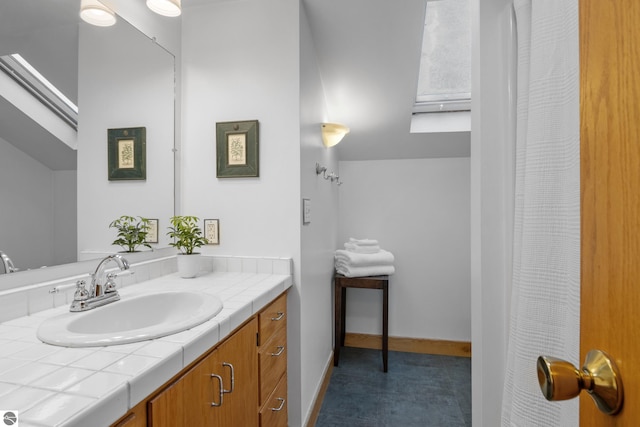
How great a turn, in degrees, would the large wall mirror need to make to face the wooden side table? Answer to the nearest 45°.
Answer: approximately 45° to its left

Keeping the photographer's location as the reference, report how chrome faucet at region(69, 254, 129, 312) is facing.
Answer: facing the viewer and to the right of the viewer

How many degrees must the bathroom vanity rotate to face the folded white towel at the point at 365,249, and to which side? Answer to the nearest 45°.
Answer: approximately 90° to its left

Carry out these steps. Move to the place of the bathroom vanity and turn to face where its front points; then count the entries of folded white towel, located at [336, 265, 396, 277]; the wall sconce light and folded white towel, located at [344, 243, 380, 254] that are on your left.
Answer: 3

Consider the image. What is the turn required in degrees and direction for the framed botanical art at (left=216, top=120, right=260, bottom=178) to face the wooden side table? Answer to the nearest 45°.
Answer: approximately 135° to its left

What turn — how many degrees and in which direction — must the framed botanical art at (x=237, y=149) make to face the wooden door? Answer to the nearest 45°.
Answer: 0° — it already faces it

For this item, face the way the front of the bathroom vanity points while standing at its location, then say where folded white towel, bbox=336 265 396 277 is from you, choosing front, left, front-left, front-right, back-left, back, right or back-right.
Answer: left

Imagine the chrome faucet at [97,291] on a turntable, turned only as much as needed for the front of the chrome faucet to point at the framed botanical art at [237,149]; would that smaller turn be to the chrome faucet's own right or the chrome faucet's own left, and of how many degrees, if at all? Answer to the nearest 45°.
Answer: approximately 90° to the chrome faucet's own left

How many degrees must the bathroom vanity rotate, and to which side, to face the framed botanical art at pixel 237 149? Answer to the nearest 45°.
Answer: approximately 90° to its left

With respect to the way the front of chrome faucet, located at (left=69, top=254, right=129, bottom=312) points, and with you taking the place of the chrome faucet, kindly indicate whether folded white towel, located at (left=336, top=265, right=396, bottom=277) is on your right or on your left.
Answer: on your left

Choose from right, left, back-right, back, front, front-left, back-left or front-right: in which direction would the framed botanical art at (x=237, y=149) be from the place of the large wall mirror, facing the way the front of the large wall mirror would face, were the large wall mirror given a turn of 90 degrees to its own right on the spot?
back-left

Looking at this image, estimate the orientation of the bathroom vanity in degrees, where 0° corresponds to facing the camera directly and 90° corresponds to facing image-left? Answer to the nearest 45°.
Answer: approximately 315°

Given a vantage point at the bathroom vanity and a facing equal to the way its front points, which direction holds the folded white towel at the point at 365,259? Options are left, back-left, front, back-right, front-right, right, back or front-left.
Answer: left

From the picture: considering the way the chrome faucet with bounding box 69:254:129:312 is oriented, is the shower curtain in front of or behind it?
in front

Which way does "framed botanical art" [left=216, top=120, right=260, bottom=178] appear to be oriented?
toward the camera

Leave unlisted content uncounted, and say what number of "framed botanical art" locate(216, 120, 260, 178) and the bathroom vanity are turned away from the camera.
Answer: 0
